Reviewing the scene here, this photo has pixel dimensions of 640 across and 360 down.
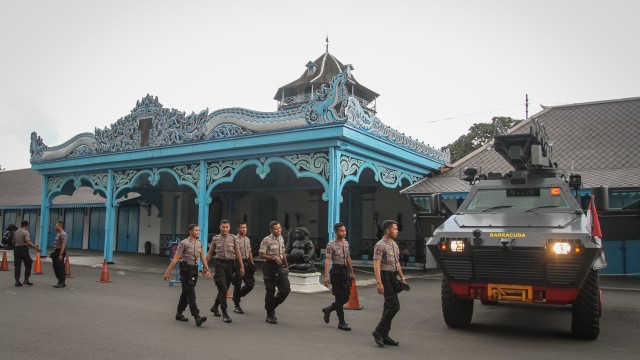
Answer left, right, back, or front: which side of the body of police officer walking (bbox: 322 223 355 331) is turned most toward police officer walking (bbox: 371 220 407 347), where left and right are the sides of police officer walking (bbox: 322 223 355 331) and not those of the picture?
front

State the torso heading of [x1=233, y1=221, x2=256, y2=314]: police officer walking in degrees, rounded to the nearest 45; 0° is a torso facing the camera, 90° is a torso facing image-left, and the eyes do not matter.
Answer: approximately 315°

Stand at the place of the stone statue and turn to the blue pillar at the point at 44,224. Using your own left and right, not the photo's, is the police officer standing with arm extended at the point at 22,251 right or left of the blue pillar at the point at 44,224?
left

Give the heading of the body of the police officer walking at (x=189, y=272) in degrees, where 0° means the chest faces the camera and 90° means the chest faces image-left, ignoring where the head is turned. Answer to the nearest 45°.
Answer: approximately 315°

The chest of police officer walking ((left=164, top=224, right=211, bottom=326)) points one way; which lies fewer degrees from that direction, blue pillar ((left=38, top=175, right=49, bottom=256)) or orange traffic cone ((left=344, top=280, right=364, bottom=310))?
the orange traffic cone

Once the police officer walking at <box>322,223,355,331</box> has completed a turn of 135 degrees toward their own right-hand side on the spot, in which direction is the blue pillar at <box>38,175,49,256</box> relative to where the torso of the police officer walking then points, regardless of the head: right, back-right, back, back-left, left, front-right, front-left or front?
front-right

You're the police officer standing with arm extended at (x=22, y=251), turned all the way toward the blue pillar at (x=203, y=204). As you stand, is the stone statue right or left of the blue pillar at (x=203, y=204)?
right

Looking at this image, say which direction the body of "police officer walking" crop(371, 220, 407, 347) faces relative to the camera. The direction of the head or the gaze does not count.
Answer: to the viewer's right

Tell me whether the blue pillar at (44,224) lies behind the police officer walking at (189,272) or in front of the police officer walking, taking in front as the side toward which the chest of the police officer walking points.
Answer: behind

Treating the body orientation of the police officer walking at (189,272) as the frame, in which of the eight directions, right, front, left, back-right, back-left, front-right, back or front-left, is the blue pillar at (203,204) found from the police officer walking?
back-left

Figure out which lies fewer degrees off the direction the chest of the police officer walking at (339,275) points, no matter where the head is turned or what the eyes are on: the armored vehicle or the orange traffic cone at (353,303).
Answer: the armored vehicle

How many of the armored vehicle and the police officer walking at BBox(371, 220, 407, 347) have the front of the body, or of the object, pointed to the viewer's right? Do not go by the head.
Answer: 1

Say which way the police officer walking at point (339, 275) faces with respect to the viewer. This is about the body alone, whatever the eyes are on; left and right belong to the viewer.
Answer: facing the viewer and to the right of the viewer
